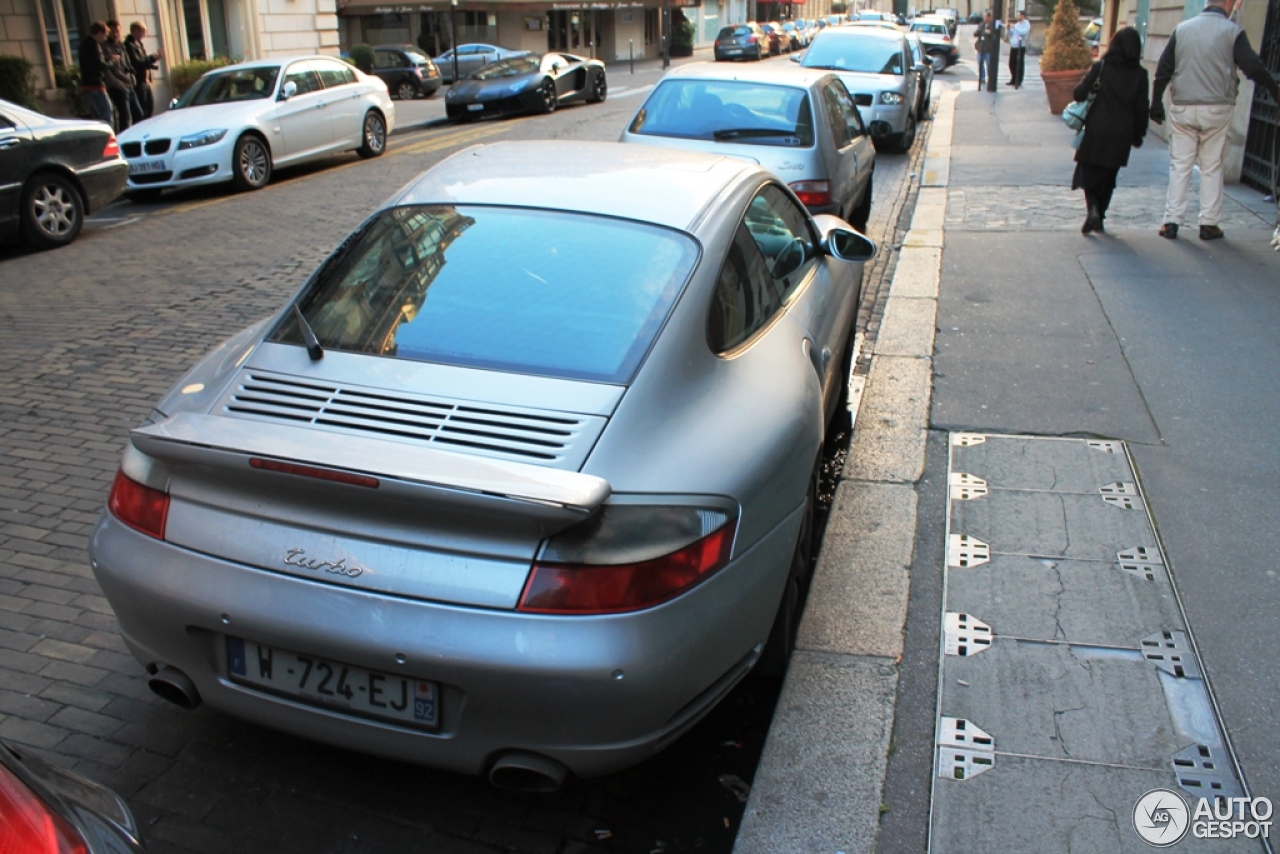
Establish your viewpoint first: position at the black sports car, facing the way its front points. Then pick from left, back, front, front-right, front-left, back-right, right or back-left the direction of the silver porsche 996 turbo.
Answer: front-left

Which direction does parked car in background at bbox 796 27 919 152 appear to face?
toward the camera

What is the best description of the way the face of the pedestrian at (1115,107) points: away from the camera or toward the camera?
away from the camera

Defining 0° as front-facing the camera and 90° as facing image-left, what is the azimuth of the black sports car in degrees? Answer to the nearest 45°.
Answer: approximately 45°

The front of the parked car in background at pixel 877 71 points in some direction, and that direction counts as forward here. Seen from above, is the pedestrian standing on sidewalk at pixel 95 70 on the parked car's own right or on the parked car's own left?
on the parked car's own right

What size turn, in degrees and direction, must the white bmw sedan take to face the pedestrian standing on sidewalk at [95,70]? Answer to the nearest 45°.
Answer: approximately 90° to its right

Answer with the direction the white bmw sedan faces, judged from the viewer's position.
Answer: facing the viewer and to the left of the viewer

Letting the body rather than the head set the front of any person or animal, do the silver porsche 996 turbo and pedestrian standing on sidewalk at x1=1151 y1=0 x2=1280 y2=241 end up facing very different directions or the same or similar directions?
same or similar directions

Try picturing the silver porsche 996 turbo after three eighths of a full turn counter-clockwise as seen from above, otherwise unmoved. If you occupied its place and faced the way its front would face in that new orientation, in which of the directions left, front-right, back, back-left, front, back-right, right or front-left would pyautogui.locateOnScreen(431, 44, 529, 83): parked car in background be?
right

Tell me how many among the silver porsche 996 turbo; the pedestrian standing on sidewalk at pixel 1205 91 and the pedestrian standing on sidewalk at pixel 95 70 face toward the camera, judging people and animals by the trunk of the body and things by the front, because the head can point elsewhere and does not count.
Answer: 0

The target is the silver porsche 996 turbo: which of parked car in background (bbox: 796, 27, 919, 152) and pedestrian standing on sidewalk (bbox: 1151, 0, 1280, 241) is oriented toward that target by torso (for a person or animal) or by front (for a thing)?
the parked car in background

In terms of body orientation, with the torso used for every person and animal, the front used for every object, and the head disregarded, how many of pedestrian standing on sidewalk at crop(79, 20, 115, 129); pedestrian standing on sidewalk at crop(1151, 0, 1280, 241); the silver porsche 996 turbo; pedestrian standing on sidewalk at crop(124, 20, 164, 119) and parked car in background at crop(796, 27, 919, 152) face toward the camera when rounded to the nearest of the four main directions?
1

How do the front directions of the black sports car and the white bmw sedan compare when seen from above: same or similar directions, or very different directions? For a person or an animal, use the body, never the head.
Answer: same or similar directions

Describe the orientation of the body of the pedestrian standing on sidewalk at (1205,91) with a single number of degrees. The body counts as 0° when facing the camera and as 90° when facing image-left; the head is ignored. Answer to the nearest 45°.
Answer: approximately 180°

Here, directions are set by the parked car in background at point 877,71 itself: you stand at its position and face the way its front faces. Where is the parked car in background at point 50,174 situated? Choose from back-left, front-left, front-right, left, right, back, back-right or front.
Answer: front-right

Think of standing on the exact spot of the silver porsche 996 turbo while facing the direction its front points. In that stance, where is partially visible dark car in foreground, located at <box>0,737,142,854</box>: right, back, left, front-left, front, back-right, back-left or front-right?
back

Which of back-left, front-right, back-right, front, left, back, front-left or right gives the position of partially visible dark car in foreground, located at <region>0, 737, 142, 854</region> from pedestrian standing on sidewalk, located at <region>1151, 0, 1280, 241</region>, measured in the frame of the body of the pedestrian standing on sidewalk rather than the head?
back
